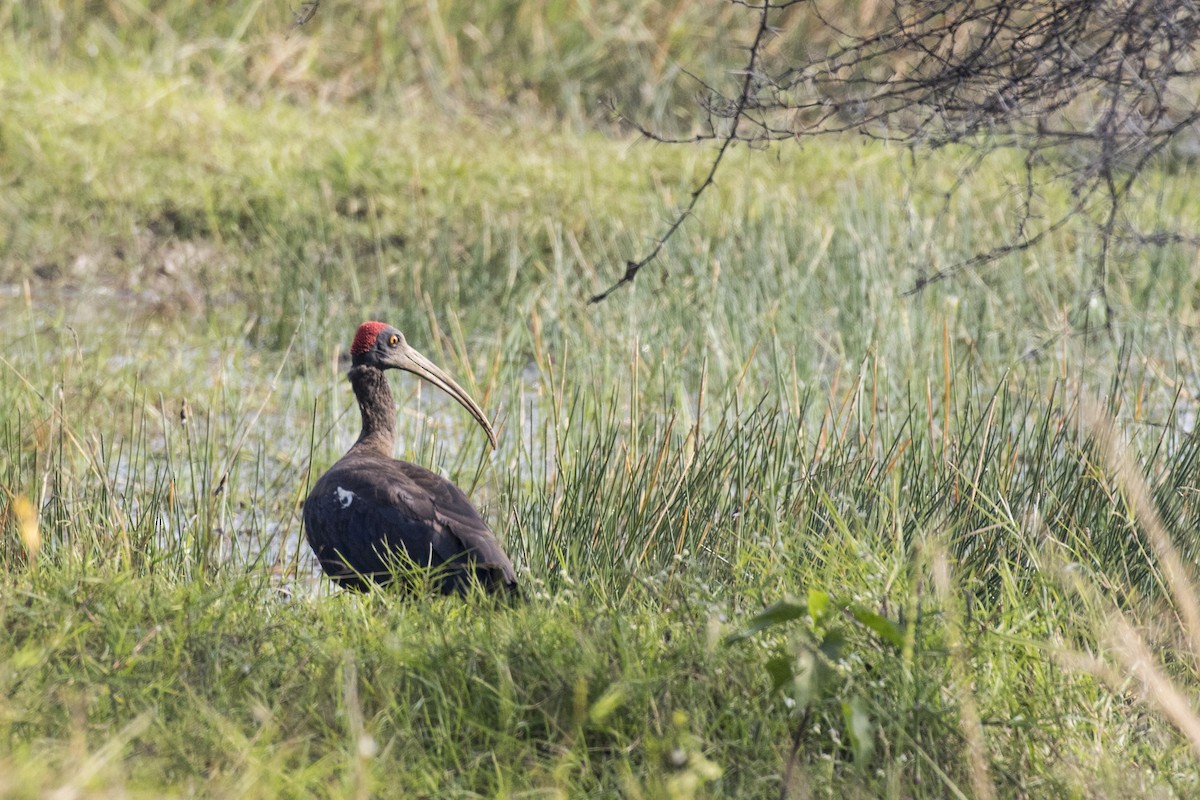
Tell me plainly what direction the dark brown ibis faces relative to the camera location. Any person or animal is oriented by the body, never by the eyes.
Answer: facing away from the viewer and to the left of the viewer

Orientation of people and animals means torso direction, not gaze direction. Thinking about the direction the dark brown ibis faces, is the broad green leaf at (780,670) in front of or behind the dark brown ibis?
behind

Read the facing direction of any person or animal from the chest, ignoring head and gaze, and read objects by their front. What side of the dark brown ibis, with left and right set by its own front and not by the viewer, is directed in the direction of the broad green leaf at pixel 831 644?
back

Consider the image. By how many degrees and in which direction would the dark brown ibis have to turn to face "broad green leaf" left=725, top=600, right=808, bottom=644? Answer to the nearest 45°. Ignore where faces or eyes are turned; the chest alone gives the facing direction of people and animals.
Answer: approximately 180°

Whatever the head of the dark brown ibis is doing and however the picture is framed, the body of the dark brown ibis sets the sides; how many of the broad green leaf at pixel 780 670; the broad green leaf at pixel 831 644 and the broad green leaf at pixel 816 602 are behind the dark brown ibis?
3

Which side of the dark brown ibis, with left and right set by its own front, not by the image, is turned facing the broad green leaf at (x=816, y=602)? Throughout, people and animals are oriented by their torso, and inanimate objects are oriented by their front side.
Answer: back

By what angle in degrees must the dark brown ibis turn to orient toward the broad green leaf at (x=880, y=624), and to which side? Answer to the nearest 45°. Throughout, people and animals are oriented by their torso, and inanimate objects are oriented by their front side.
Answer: approximately 180°

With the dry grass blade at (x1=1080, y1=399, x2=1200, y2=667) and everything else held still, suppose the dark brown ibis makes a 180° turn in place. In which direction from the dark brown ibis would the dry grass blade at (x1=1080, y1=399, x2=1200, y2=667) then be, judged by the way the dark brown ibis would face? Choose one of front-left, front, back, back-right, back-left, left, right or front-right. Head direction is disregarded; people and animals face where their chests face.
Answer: front-left

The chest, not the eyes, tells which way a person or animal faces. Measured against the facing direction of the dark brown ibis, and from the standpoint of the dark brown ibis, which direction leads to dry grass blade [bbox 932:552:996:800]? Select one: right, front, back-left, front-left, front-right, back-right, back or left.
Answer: back
